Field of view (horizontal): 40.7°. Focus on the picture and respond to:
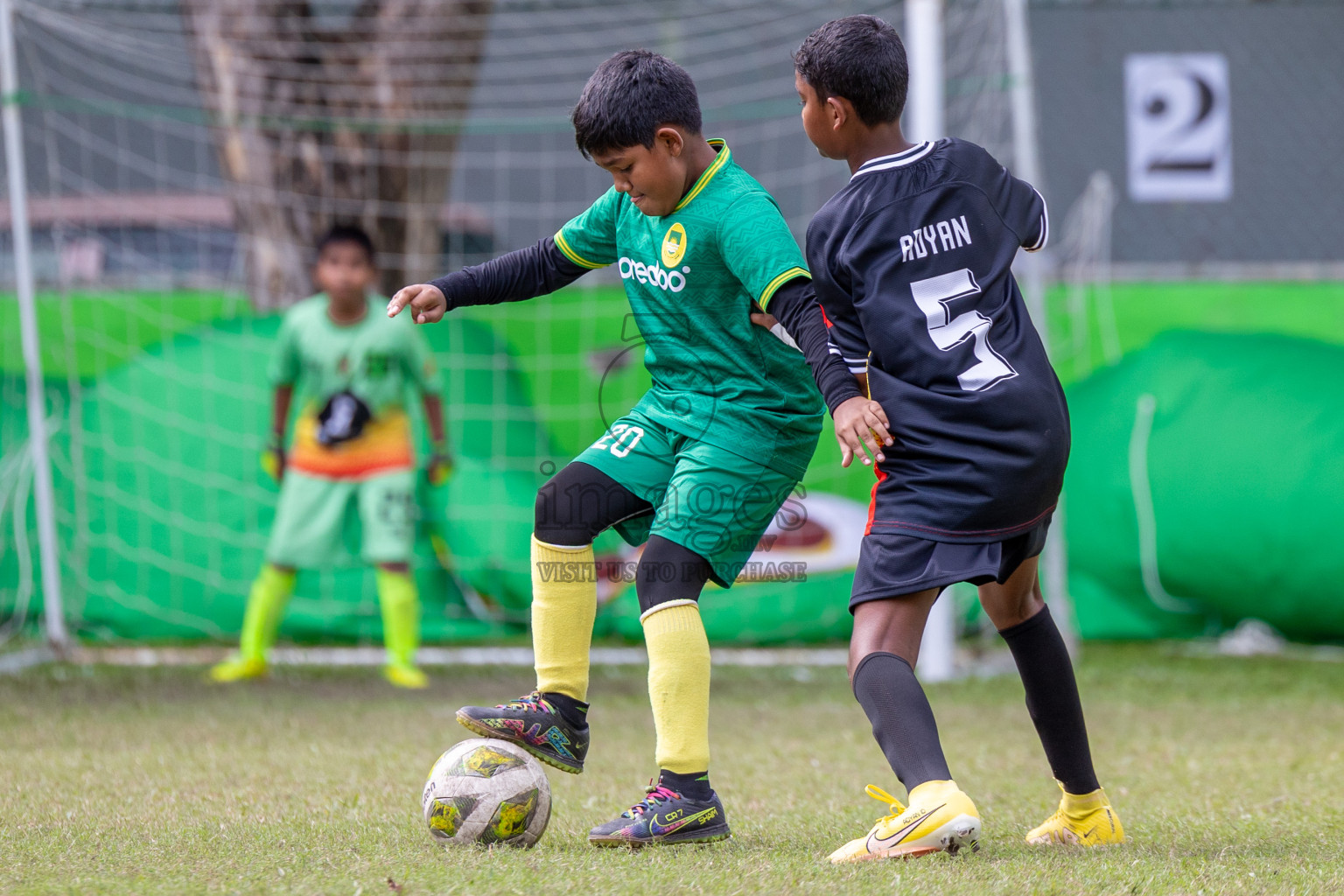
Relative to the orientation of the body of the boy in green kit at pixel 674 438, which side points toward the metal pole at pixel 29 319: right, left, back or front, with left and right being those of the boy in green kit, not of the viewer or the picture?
right

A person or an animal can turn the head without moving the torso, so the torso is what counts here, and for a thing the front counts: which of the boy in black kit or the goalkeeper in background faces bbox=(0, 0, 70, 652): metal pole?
the boy in black kit

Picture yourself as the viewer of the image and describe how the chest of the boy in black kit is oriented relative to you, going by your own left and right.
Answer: facing away from the viewer and to the left of the viewer

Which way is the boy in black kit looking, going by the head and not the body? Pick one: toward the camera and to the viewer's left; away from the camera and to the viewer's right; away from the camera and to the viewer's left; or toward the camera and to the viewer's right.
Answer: away from the camera and to the viewer's left

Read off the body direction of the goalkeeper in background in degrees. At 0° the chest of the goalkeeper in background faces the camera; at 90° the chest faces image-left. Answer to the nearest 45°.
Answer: approximately 0°

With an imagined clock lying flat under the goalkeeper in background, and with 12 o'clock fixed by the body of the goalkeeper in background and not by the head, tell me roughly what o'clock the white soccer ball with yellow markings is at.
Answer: The white soccer ball with yellow markings is roughly at 12 o'clock from the goalkeeper in background.

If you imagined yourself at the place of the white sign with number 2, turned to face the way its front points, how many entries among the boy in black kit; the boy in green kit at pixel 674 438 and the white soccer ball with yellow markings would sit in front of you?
3

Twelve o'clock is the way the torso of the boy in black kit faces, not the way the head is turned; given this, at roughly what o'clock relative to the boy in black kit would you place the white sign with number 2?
The white sign with number 2 is roughly at 2 o'clock from the boy in black kit.

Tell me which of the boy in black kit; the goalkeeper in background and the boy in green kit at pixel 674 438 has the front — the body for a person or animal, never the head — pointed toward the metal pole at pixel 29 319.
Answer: the boy in black kit

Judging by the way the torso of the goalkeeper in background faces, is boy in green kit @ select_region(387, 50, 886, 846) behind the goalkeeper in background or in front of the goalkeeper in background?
in front

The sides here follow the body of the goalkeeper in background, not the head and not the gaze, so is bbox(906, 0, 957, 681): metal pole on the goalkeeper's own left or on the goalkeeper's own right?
on the goalkeeper's own left

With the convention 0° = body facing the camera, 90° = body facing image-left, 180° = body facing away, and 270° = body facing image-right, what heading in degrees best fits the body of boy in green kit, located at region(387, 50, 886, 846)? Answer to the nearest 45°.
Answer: approximately 45°
